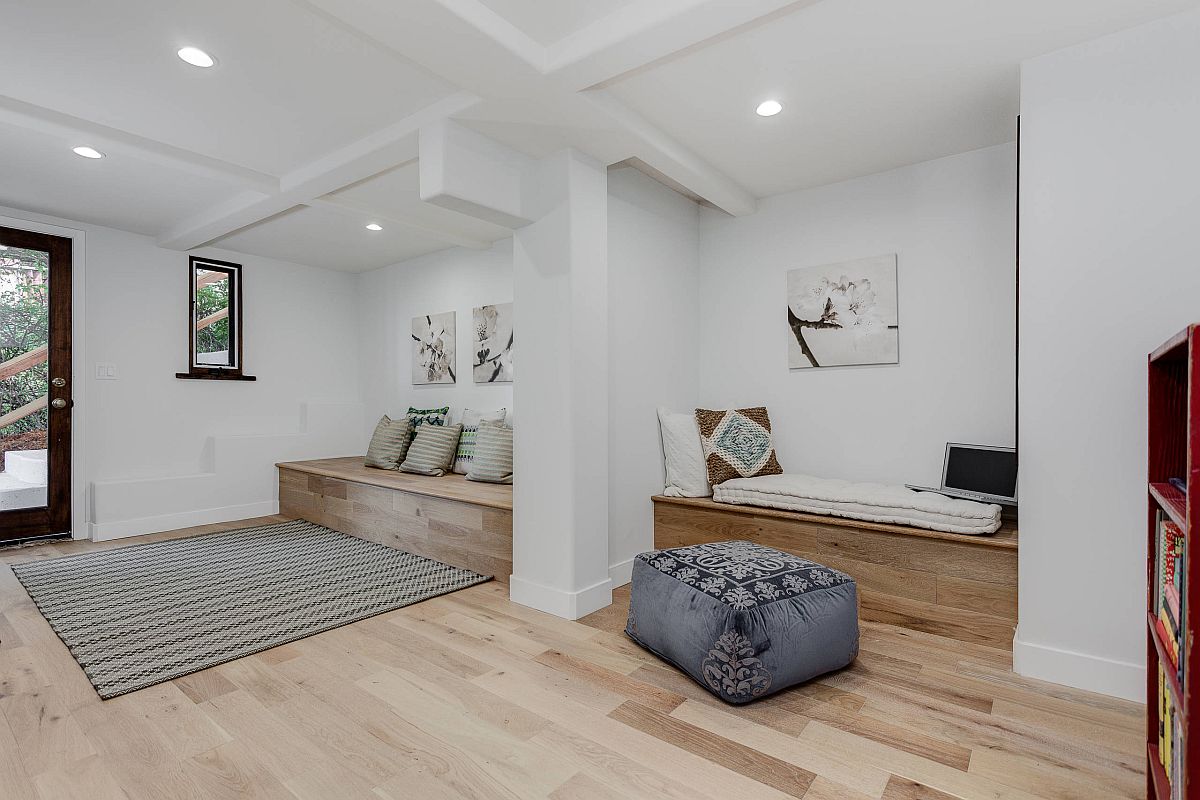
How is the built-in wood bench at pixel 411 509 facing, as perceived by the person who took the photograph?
facing the viewer and to the left of the viewer

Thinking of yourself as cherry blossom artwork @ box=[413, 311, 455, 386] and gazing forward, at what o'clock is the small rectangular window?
The small rectangular window is roughly at 2 o'clock from the cherry blossom artwork.

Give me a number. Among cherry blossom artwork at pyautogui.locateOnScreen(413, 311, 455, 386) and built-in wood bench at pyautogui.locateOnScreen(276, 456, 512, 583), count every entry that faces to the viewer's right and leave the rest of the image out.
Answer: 0

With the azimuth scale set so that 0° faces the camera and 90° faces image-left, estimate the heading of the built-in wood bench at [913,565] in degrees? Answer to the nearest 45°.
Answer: approximately 45°

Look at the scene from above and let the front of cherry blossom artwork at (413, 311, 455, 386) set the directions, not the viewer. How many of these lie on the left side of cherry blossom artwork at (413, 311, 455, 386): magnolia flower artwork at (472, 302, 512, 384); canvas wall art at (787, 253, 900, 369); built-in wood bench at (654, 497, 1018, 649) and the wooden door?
3

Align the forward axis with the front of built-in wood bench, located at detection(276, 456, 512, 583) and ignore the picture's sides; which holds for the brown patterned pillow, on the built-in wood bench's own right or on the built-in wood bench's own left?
on the built-in wood bench's own left

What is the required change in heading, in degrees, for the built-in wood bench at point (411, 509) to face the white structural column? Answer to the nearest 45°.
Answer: approximately 90° to its left

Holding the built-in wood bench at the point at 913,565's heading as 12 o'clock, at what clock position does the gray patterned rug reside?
The gray patterned rug is roughly at 1 o'clock from the built-in wood bench.

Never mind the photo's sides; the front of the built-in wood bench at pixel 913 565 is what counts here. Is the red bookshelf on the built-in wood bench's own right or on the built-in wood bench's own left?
on the built-in wood bench's own left

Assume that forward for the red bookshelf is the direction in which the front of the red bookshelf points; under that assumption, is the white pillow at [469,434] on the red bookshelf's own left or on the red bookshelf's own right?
on the red bookshelf's own right

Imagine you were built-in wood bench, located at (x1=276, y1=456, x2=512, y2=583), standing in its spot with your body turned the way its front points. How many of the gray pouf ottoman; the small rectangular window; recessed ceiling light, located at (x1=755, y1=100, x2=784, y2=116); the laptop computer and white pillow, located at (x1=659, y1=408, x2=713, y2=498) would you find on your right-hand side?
1

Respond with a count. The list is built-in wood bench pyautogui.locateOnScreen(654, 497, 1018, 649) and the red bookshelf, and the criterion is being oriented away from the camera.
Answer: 0

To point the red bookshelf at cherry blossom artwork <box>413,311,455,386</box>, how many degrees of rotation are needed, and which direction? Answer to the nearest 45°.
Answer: approximately 45° to its right

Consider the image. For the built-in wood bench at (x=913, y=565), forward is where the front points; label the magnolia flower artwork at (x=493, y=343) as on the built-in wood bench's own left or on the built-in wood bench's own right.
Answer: on the built-in wood bench's own right

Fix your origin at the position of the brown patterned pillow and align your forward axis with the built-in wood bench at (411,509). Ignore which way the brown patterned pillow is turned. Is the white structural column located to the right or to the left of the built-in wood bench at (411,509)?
left

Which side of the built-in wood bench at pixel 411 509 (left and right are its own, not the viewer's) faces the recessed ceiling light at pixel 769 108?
left

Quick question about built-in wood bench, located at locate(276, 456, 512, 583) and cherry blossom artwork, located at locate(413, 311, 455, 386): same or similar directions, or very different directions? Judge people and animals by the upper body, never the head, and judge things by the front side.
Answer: same or similar directions

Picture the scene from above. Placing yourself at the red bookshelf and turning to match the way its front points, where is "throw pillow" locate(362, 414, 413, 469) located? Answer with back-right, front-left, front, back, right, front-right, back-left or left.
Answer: front-right
